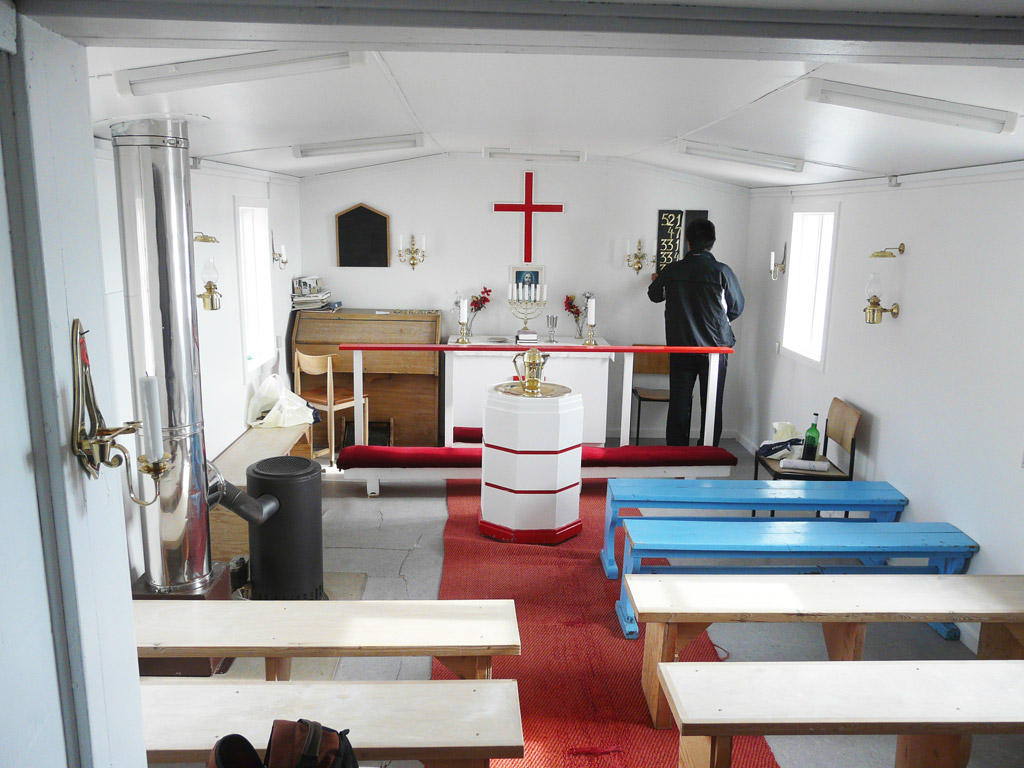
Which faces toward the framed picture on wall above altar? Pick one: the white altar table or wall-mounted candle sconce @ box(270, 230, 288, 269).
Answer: the wall-mounted candle sconce

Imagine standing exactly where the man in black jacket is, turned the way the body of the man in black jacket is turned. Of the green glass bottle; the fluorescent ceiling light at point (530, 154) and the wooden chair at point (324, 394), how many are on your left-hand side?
2

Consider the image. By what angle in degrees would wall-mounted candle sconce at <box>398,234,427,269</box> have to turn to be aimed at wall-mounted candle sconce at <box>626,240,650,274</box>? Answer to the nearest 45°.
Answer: approximately 90° to its left

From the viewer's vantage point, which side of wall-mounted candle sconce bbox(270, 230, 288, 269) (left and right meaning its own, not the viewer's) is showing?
right

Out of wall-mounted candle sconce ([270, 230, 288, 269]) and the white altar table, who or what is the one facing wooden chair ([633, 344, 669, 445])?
the wall-mounted candle sconce

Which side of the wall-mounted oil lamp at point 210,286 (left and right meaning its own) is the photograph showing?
right

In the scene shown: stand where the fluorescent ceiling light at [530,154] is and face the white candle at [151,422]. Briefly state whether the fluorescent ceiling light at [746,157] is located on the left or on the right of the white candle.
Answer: left

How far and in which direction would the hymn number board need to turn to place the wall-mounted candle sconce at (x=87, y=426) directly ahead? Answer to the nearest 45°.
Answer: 0° — it already faces it

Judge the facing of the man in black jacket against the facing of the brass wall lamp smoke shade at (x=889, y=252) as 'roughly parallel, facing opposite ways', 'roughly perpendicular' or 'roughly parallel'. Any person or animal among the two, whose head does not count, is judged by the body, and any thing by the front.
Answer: roughly perpendicular

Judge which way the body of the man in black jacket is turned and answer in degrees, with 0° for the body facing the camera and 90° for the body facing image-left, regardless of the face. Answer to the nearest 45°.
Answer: approximately 180°

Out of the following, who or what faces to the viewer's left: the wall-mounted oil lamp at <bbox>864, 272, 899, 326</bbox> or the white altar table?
the wall-mounted oil lamp

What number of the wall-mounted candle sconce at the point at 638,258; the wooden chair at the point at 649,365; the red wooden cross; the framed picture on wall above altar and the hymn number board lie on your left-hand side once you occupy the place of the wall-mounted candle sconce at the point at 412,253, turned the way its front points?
5

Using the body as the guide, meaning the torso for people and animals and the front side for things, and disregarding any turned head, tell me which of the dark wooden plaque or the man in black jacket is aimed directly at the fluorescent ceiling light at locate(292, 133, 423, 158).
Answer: the dark wooden plaque

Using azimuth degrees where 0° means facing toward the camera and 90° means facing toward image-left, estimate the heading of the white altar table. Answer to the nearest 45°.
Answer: approximately 0°

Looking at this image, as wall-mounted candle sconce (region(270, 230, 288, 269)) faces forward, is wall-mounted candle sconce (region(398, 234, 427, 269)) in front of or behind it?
in front
